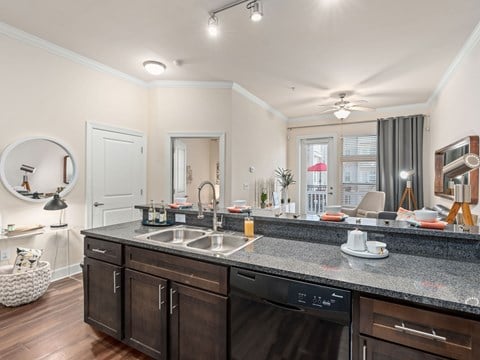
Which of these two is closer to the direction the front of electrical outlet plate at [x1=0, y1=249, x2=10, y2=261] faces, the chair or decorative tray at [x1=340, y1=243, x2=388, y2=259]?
the decorative tray

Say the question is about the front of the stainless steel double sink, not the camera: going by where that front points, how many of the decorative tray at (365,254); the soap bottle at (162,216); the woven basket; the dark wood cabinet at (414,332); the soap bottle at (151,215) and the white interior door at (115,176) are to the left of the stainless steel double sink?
2

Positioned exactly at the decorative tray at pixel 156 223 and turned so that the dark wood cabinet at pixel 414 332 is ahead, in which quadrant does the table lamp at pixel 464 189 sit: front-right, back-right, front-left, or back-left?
front-left

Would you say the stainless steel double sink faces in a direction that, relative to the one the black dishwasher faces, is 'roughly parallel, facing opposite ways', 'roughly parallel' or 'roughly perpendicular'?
roughly parallel

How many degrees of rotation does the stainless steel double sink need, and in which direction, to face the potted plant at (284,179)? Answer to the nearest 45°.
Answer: approximately 180°

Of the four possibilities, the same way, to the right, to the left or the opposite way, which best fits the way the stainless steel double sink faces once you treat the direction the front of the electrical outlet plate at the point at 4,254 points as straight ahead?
to the right

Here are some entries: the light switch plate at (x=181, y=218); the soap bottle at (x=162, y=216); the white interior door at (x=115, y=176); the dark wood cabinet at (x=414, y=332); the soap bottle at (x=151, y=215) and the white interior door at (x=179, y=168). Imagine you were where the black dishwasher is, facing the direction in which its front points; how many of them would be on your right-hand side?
5

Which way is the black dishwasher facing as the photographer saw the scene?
facing the viewer and to the left of the viewer

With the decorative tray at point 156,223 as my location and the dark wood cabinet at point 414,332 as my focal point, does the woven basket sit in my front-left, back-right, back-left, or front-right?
back-right

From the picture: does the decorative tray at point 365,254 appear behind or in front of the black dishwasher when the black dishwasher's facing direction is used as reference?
behind

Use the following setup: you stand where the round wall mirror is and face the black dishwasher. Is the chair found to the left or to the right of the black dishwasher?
left

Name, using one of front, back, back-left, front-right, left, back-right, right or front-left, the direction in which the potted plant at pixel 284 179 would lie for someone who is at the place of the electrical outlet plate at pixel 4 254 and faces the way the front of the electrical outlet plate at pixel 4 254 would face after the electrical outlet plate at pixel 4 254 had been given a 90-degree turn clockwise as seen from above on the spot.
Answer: back

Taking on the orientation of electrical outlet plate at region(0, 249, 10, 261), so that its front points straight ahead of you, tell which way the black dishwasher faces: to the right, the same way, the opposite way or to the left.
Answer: to the right
